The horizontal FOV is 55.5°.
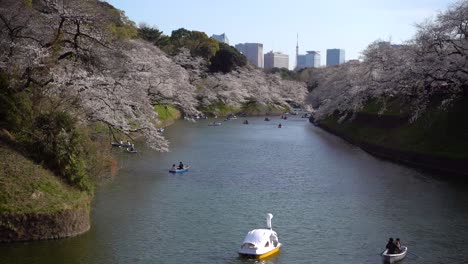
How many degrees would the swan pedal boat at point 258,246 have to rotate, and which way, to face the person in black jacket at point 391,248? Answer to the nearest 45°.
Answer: approximately 45° to its right

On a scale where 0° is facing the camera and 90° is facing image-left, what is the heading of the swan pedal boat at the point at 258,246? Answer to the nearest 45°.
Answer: approximately 225°

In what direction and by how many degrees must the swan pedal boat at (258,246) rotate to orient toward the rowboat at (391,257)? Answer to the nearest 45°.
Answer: approximately 45° to its right
